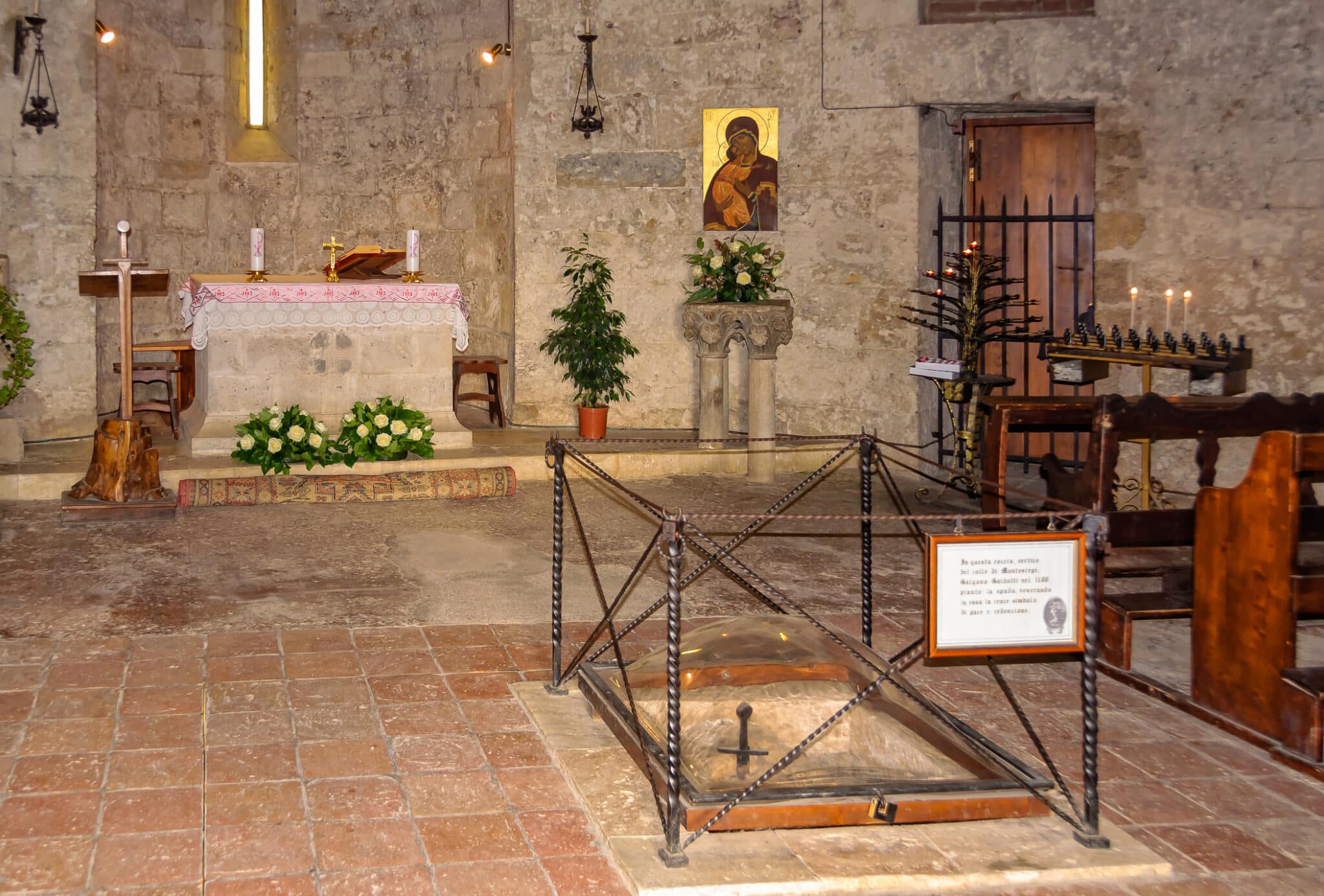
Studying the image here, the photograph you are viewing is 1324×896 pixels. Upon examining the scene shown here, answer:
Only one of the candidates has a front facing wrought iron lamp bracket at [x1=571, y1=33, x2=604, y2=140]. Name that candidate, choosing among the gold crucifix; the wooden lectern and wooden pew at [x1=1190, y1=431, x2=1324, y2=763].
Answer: the wooden pew

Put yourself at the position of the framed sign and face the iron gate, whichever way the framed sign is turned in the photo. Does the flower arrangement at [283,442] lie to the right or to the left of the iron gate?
left

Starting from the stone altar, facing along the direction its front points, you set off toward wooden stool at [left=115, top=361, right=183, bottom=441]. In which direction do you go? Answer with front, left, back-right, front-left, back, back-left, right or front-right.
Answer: back-right

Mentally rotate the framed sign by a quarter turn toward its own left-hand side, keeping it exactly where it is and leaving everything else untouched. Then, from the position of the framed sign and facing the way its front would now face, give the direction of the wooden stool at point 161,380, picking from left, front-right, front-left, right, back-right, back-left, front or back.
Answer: back-left

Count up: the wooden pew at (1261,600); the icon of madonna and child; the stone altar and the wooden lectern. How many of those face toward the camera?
3

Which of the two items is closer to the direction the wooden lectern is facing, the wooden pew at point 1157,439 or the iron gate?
the wooden pew

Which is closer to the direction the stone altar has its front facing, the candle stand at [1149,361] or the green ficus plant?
the candle stand

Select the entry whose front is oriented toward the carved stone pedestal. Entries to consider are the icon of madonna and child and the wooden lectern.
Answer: the icon of madonna and child

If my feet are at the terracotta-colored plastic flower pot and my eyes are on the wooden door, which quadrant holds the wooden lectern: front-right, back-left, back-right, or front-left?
back-right

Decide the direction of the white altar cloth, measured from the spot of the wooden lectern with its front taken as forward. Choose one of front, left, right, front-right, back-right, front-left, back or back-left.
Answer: back-left

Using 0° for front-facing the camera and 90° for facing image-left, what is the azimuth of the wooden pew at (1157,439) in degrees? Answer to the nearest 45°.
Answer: approximately 135°

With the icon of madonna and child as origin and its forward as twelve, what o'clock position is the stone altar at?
The stone altar is roughly at 2 o'clock from the icon of madonna and child.

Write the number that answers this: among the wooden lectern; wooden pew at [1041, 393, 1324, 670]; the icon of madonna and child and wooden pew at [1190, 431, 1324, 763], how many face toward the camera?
2

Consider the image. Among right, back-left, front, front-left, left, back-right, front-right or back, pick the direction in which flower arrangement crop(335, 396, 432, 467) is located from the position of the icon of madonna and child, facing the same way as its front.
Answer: front-right
